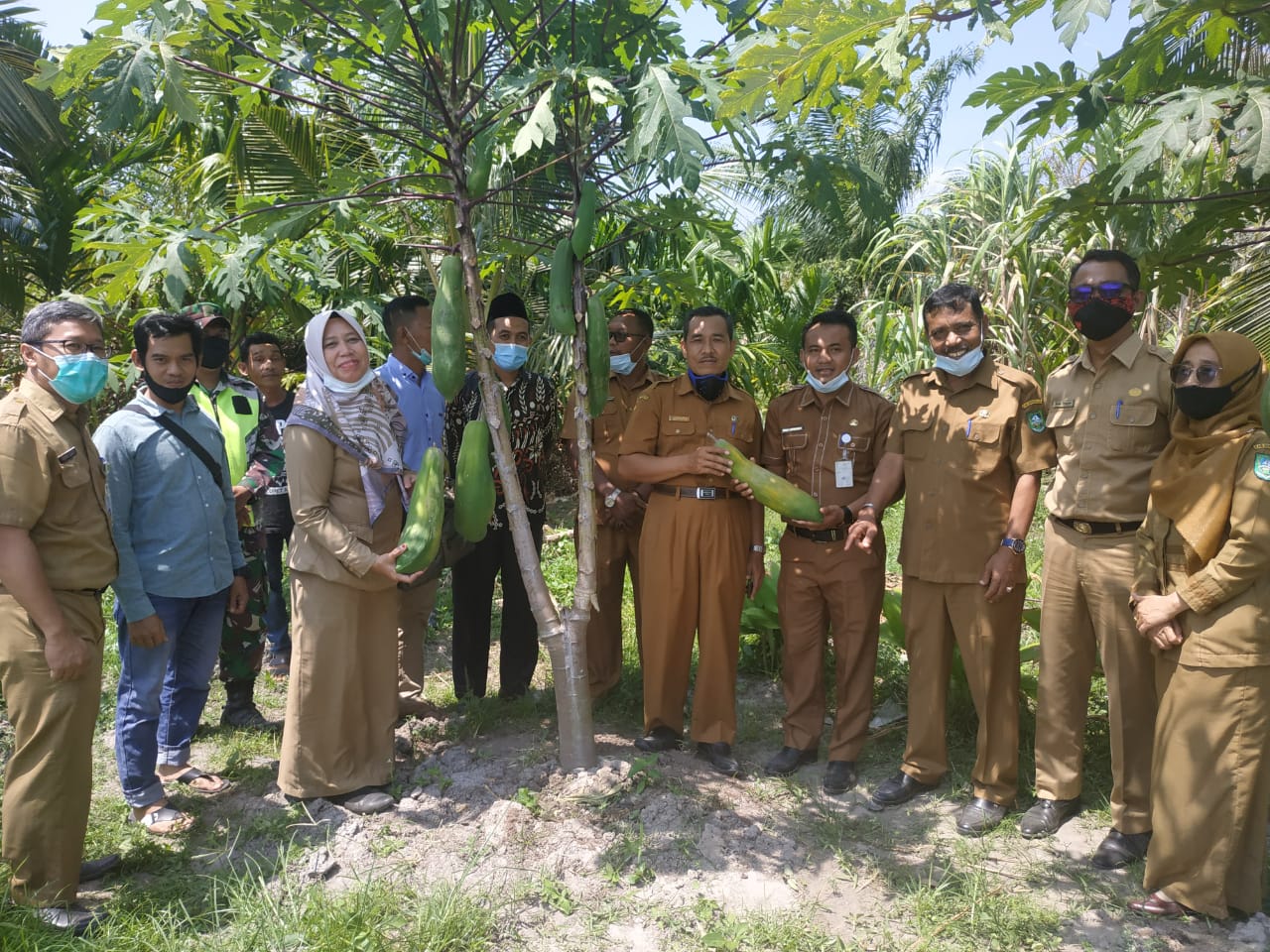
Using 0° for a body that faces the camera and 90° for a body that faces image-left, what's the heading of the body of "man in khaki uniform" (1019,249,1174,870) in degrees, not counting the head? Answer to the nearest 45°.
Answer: approximately 45°

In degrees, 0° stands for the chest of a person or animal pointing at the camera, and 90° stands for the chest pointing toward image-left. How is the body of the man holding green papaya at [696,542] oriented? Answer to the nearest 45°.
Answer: approximately 0°

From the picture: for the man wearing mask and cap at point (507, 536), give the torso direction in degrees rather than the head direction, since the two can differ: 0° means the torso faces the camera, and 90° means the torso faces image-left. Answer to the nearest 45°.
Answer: approximately 0°

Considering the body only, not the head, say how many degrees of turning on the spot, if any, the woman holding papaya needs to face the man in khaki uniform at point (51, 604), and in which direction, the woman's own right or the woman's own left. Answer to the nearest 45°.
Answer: approximately 90° to the woman's own right

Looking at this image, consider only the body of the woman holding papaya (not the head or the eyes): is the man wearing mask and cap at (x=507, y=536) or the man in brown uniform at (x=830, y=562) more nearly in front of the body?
the man in brown uniform

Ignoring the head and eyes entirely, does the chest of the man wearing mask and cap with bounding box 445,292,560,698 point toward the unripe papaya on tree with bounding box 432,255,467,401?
yes

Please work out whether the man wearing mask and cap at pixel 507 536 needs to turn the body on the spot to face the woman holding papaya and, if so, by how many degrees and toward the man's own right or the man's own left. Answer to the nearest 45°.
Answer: approximately 45° to the man's own right

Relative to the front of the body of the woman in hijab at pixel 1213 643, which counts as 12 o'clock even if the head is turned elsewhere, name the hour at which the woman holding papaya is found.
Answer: The woman holding papaya is roughly at 1 o'clock from the woman in hijab.

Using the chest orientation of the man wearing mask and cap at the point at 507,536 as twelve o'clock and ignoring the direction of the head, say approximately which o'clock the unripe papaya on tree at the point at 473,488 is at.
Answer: The unripe papaya on tree is roughly at 12 o'clock from the man wearing mask and cap.

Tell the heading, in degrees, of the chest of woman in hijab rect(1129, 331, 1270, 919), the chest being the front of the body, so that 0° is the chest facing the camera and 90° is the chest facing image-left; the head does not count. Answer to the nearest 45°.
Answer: approximately 45°
